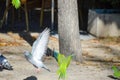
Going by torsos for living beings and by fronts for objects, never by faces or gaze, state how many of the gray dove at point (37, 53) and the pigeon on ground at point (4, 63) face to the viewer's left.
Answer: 2

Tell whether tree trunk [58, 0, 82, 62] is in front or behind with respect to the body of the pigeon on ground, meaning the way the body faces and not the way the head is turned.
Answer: behind

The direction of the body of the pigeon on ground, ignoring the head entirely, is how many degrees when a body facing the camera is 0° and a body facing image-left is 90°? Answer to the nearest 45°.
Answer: approximately 90°

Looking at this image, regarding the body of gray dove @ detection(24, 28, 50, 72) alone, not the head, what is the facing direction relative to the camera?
to the viewer's left
